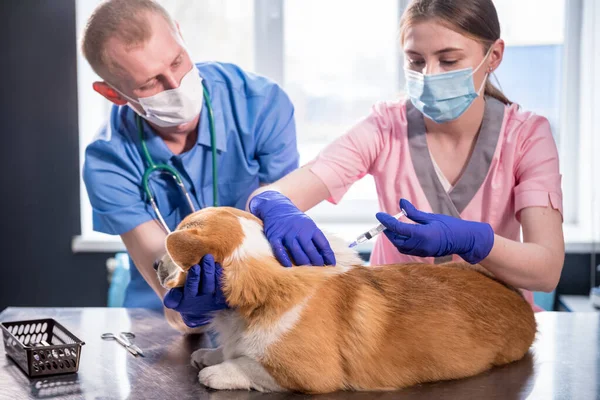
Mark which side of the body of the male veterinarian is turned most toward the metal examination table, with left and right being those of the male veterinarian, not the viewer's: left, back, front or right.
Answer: front

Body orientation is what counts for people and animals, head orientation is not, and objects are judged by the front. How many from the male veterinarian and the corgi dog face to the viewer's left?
1

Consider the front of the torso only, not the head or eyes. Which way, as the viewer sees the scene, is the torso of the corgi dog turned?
to the viewer's left

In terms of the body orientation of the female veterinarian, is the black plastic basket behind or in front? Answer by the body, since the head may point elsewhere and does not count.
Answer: in front

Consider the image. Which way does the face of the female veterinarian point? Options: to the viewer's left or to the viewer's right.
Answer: to the viewer's left

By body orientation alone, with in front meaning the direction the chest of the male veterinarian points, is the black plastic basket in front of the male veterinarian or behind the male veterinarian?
in front

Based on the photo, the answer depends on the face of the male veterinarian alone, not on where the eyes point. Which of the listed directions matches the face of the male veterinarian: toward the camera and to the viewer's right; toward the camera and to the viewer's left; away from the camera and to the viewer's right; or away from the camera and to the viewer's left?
toward the camera and to the viewer's right

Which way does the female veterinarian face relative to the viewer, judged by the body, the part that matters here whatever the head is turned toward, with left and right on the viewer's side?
facing the viewer and to the left of the viewer

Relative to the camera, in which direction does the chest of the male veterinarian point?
toward the camera
